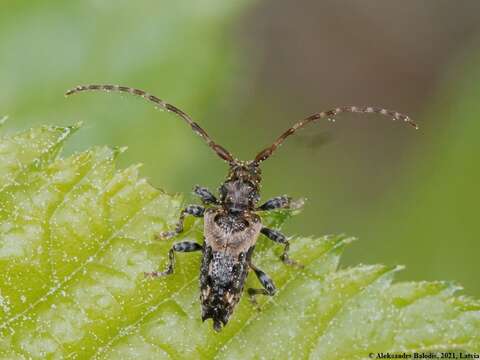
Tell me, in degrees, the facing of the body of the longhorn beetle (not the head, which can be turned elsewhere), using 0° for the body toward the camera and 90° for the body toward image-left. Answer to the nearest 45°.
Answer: approximately 180°
